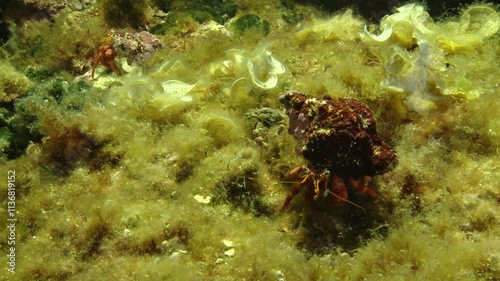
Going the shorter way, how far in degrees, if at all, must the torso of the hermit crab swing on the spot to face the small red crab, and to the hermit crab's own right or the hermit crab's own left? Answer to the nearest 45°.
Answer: approximately 135° to the hermit crab's own right

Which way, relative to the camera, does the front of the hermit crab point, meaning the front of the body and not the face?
toward the camera
